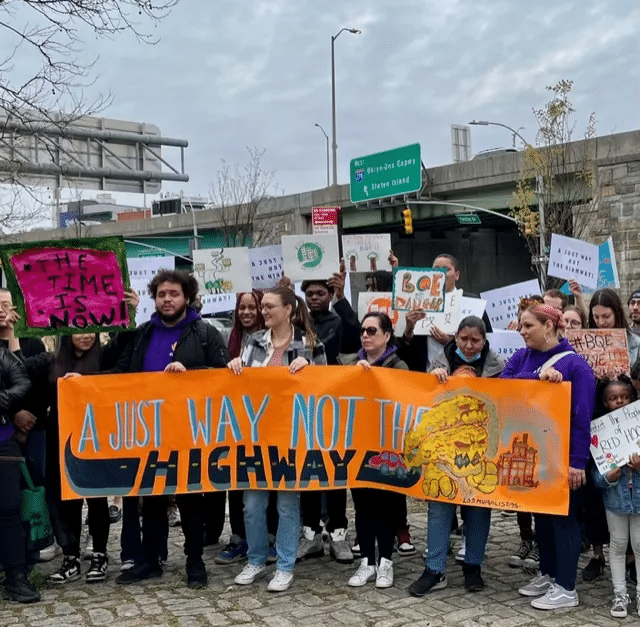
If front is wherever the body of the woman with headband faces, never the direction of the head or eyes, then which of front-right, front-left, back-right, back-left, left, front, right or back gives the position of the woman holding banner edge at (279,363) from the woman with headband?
front-right

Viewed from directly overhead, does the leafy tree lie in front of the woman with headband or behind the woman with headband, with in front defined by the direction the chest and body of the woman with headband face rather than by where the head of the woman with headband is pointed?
behind

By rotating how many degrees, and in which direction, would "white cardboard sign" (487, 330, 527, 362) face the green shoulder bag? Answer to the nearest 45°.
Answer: approximately 45° to its right

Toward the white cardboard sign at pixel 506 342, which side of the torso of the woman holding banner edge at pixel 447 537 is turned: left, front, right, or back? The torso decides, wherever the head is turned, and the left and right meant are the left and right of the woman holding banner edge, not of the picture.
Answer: back

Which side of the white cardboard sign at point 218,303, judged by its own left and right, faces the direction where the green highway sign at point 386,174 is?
back
